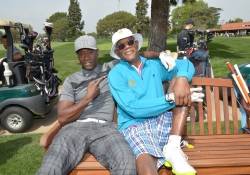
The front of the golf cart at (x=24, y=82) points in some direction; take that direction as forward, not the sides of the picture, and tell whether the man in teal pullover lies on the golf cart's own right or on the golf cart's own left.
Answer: on the golf cart's own left

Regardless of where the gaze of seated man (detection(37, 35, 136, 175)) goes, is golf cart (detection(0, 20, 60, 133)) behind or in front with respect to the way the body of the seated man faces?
behind

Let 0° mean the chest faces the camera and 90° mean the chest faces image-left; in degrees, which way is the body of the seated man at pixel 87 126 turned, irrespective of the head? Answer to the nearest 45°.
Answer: approximately 0°

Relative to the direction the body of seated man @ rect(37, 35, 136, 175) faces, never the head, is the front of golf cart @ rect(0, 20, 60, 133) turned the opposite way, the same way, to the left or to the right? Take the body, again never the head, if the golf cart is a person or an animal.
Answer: to the right

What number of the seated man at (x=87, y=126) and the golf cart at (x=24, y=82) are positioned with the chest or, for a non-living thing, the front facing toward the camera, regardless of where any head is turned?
1

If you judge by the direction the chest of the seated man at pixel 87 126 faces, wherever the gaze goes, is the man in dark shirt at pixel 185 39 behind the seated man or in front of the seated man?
behind

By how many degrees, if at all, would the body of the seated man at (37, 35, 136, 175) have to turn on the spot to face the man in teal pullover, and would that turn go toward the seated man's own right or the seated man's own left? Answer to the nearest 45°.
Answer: approximately 90° to the seated man's own left

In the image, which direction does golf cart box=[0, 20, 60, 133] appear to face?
to the viewer's left

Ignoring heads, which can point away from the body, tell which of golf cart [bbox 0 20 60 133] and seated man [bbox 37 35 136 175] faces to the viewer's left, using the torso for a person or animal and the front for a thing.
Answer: the golf cart
